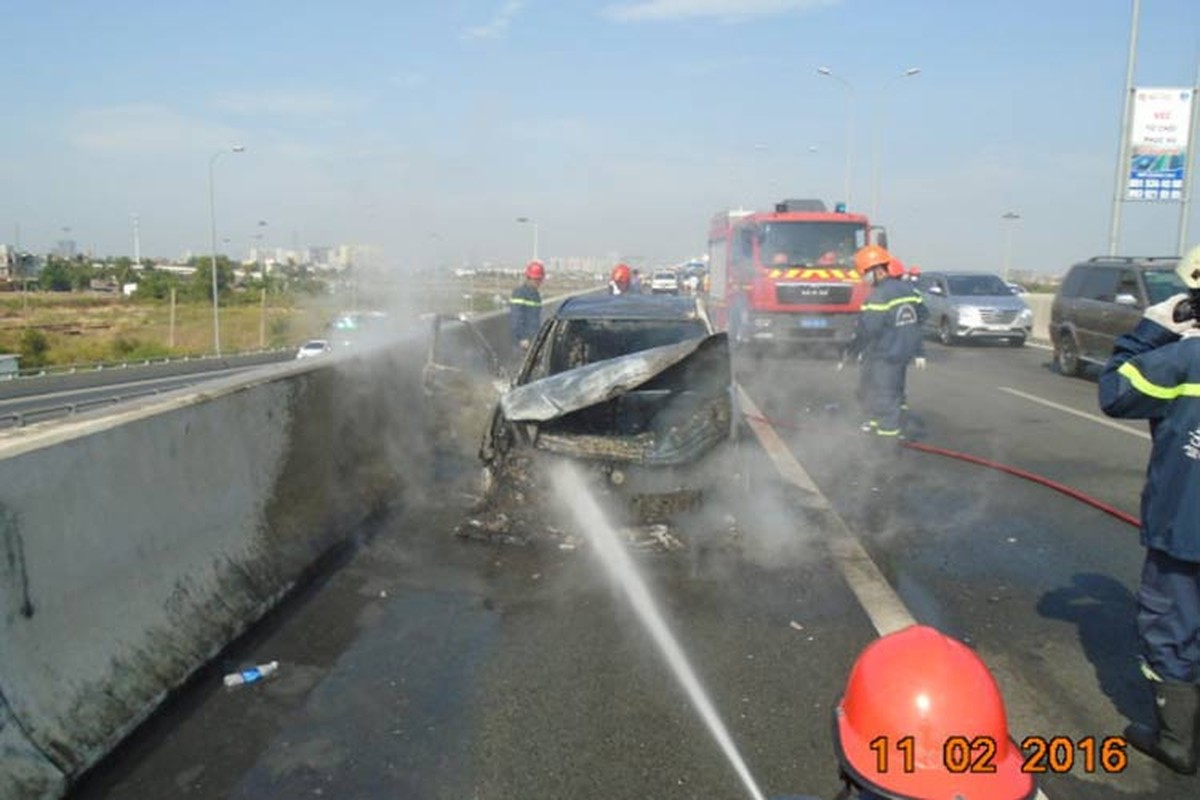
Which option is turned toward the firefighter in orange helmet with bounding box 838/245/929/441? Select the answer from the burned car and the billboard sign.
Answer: the billboard sign

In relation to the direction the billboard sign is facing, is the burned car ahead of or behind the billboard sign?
ahead

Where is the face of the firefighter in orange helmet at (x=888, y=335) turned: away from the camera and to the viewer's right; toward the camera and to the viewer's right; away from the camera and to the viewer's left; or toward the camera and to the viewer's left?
toward the camera and to the viewer's left

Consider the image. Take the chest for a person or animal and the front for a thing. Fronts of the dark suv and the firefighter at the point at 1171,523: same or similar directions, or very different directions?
very different directions

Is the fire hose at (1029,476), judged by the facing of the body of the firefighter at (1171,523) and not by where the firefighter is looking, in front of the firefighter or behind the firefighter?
in front

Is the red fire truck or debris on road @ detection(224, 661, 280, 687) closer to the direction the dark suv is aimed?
the debris on road

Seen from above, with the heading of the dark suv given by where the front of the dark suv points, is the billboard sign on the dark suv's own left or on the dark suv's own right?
on the dark suv's own left

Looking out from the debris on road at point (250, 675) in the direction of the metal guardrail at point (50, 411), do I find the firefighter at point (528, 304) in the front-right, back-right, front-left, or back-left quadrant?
front-right

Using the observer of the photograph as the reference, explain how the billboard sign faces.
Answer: facing the viewer

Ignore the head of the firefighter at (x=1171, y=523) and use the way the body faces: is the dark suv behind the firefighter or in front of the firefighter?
in front

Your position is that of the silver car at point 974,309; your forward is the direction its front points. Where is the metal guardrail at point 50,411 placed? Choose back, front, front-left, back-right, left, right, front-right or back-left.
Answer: right

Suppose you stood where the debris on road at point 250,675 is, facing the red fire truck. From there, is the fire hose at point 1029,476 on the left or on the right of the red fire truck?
right

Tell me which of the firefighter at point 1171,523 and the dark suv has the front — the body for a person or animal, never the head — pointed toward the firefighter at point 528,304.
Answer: the firefighter at point 1171,523

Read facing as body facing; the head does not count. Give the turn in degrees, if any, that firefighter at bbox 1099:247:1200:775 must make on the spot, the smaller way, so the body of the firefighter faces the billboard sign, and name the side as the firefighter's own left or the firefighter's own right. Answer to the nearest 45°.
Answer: approximately 45° to the firefighter's own right

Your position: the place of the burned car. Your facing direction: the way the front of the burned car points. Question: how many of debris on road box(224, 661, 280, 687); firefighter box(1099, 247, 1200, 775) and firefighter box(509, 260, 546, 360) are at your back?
1

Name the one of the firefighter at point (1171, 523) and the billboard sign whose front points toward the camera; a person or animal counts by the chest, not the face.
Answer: the billboard sign

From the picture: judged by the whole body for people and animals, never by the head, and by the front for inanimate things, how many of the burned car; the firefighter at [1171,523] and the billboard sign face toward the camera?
2

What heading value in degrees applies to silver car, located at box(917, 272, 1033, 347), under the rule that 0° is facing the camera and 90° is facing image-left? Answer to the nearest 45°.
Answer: approximately 315°
